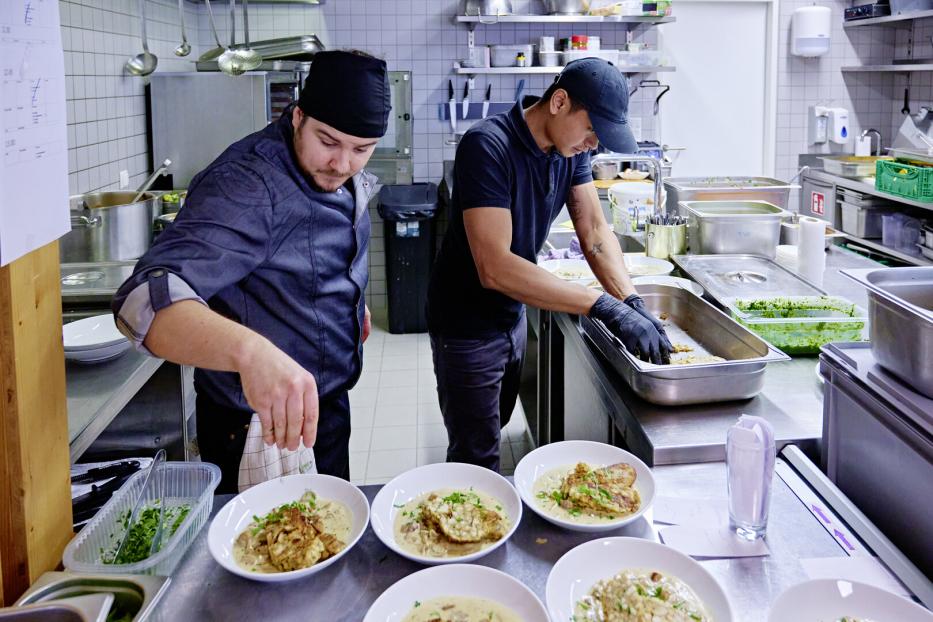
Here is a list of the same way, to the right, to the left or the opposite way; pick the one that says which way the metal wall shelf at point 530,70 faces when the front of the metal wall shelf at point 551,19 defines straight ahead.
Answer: the same way

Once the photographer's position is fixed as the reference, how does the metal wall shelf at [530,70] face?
facing the viewer

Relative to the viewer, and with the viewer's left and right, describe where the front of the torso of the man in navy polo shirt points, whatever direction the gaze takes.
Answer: facing the viewer and to the right of the viewer

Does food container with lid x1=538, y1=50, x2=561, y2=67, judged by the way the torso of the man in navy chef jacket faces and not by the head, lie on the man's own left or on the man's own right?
on the man's own left

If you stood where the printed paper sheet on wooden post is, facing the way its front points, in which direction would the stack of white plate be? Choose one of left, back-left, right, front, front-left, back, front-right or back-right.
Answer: back-left

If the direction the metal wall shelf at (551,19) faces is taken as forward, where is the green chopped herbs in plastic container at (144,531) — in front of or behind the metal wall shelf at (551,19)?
in front

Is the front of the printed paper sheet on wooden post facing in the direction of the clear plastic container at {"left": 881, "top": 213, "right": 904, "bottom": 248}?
no

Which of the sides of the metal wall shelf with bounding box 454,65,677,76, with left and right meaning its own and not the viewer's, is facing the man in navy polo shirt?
front

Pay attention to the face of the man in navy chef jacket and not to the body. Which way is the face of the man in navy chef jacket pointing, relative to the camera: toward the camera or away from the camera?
toward the camera

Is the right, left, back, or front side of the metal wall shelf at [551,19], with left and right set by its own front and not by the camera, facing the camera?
front

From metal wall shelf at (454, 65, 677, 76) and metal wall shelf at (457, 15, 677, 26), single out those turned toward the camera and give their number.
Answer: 2

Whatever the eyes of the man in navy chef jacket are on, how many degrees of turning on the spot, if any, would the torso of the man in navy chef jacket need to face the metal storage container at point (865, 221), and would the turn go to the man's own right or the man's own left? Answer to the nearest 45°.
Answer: approximately 90° to the man's own left

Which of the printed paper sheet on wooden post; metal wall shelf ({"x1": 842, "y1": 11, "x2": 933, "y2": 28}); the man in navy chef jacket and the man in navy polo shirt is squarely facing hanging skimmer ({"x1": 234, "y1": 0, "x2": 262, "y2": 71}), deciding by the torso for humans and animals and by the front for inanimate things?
the metal wall shelf

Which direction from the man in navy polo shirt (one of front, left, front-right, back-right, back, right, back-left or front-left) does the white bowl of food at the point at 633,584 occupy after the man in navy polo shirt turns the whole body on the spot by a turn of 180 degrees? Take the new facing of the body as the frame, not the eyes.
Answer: back-left

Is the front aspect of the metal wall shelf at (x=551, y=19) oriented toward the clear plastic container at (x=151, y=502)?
yes

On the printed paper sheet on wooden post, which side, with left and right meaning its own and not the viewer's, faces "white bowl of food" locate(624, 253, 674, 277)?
left

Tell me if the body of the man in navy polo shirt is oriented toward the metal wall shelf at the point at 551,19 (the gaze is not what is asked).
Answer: no
